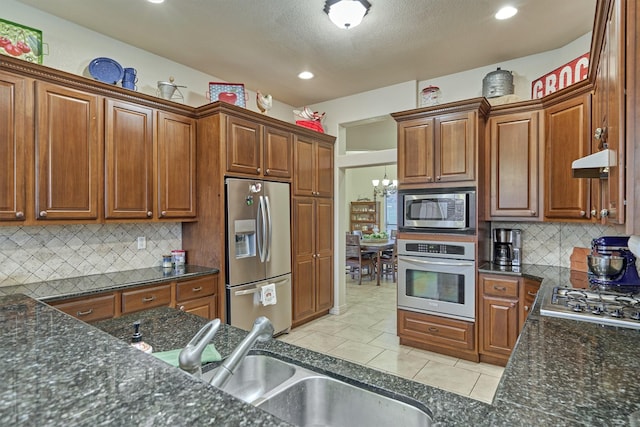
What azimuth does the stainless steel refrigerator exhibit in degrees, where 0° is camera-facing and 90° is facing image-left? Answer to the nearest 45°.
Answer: approximately 315°

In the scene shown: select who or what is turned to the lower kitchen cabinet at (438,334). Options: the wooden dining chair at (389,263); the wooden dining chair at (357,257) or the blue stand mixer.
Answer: the blue stand mixer

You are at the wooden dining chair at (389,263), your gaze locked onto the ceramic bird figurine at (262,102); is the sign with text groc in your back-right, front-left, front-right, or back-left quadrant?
front-left

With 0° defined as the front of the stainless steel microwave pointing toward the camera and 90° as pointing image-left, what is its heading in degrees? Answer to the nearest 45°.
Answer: approximately 0°

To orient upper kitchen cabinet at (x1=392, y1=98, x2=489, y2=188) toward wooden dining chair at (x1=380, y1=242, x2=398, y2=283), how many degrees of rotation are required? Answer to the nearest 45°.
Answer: approximately 180°

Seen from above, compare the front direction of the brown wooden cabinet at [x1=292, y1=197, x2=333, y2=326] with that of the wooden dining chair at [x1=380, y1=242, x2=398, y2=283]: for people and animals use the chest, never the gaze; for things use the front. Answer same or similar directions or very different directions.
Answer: very different directions

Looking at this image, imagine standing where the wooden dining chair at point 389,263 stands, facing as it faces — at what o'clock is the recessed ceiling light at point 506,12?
The recessed ceiling light is roughly at 7 o'clock from the wooden dining chair.

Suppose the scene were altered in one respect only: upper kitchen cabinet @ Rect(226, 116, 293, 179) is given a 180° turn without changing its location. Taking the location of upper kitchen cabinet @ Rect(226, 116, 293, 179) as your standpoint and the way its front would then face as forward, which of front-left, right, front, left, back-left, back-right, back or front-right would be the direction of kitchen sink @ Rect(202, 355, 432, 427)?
back-left

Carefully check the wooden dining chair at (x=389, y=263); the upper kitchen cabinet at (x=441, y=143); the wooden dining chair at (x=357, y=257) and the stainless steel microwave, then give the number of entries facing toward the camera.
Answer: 2

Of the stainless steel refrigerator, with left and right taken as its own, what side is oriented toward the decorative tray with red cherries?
right

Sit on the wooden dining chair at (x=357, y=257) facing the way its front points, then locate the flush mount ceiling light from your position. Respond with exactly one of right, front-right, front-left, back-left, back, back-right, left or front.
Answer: back-right

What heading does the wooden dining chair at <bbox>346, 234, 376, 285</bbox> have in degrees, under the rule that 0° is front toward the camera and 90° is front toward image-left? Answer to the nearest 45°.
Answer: approximately 225°

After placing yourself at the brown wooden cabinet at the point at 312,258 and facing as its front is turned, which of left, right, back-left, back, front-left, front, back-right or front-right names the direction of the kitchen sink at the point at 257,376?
front-right

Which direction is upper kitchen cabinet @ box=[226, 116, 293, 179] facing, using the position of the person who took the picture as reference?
facing the viewer and to the right of the viewer

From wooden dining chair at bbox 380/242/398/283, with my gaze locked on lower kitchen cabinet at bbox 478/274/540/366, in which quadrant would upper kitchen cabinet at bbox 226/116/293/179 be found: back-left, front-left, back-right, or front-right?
front-right

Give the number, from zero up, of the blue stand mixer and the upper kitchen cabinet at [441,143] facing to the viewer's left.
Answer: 1

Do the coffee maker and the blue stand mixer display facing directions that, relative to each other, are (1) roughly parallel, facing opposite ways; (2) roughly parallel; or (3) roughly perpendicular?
roughly perpendicular
